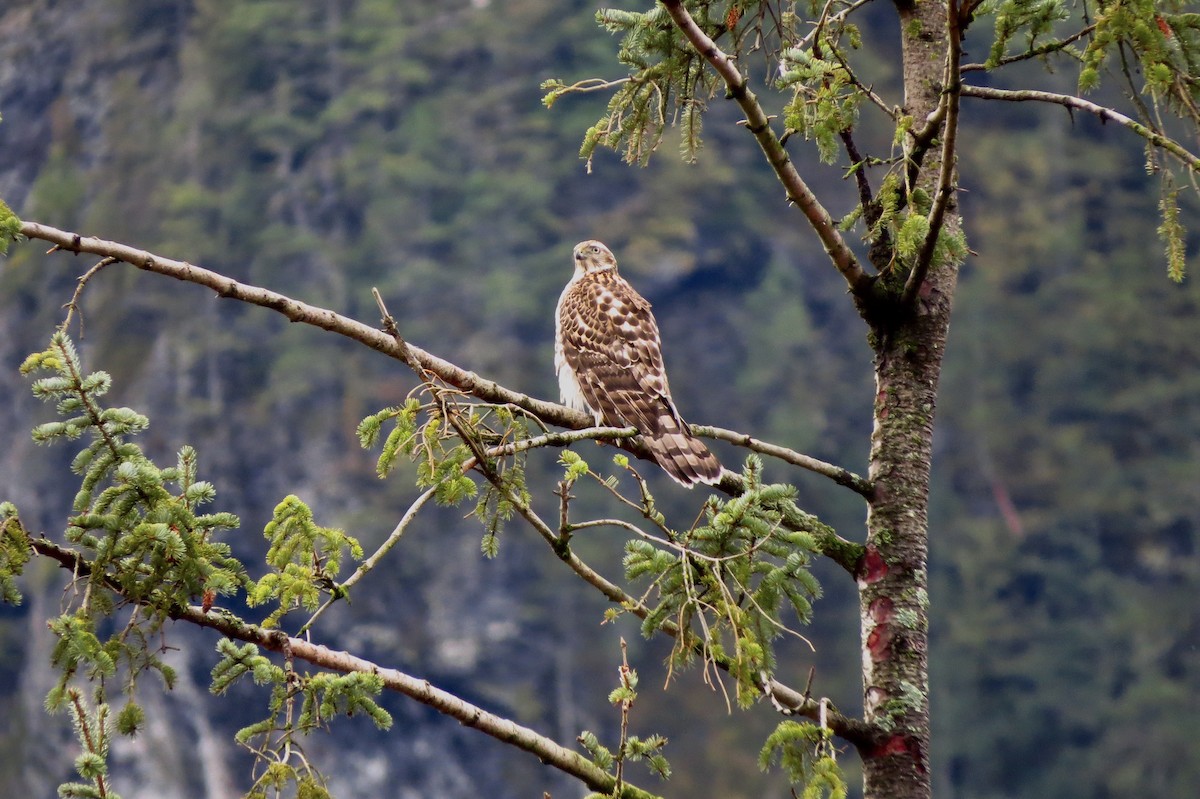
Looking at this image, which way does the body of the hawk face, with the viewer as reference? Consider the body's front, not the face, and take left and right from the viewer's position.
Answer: facing away from the viewer and to the left of the viewer
